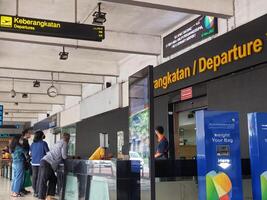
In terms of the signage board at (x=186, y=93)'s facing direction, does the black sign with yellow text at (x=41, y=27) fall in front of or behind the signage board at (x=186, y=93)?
in front

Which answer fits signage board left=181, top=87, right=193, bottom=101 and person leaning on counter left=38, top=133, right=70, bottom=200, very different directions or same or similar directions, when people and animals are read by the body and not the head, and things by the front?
very different directions

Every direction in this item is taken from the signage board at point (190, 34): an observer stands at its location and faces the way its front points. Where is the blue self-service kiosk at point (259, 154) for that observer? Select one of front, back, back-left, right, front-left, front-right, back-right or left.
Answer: front-left

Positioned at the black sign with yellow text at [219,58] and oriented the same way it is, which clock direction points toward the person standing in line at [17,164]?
The person standing in line is roughly at 2 o'clock from the black sign with yellow text.

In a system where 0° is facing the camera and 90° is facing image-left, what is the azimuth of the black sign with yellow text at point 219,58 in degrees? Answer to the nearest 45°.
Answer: approximately 45°

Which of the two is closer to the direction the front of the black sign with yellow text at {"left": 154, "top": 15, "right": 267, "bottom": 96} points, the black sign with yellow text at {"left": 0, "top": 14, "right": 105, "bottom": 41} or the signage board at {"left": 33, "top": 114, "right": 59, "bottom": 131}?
the black sign with yellow text

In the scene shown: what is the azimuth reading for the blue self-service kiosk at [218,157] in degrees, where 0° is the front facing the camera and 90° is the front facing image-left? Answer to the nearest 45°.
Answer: approximately 0°

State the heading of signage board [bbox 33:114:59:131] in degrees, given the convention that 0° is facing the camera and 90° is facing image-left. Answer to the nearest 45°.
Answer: approximately 45°

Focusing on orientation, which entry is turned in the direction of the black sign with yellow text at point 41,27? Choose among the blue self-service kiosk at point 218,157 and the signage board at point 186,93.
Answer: the signage board
